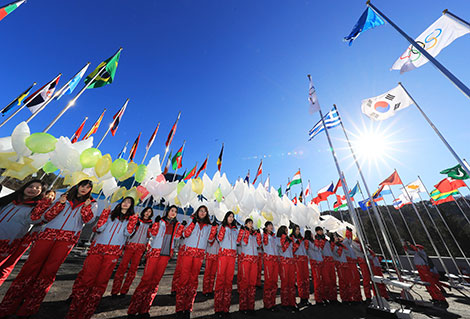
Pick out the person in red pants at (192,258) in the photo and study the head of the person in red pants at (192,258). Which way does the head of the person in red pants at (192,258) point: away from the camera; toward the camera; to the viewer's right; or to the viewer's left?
toward the camera

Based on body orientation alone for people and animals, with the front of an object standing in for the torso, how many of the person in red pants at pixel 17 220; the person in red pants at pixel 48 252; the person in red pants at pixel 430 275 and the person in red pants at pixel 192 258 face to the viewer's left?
1

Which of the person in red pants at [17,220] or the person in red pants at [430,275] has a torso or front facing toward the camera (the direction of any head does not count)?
the person in red pants at [17,220]

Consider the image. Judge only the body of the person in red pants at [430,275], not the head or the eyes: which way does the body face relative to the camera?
to the viewer's left

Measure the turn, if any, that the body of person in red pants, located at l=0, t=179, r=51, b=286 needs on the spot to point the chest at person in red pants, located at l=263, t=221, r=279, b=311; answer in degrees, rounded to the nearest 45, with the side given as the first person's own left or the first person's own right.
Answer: approximately 90° to the first person's own left

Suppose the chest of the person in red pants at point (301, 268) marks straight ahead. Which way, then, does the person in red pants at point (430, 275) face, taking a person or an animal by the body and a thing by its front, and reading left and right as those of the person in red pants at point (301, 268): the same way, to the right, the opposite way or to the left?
to the right

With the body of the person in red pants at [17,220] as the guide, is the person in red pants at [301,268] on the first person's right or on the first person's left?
on the first person's left

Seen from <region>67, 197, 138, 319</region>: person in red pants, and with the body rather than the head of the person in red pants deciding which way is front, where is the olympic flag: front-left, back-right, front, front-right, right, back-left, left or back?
front-left

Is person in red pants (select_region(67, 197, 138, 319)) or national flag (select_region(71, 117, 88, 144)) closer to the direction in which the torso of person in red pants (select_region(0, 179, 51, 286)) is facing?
the person in red pants

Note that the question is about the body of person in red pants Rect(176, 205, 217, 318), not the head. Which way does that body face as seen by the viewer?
toward the camera

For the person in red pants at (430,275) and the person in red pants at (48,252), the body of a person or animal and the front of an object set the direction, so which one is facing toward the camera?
the person in red pants at (48,252)

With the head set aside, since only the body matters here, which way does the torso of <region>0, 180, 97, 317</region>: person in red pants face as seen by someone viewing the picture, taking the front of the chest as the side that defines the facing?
toward the camera
